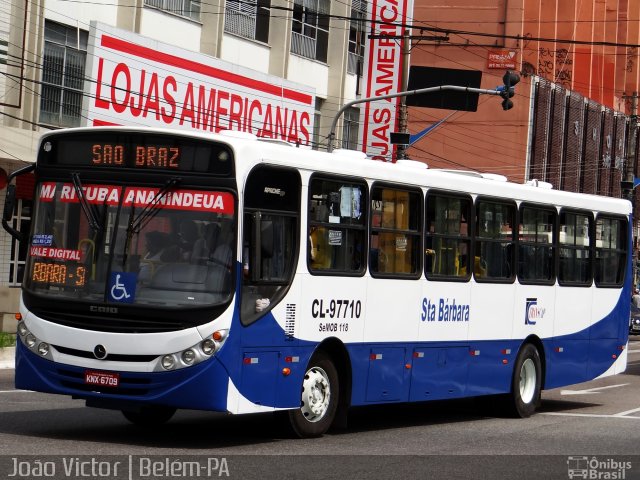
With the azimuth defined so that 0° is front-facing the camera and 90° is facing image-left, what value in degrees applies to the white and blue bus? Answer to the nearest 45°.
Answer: approximately 45°

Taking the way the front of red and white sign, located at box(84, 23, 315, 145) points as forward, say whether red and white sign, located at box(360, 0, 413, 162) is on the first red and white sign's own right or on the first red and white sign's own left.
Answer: on the first red and white sign's own left

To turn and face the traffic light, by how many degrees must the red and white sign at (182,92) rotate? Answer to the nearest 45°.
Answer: approximately 45° to its left

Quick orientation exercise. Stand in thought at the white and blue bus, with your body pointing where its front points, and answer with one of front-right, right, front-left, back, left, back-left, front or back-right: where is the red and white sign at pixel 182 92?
back-right

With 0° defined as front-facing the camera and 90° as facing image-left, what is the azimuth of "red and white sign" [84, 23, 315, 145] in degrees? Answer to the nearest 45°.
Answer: approximately 315°

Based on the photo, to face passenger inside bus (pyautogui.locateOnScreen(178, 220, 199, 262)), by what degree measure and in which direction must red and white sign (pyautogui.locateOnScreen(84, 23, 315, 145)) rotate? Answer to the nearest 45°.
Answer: approximately 45° to its right

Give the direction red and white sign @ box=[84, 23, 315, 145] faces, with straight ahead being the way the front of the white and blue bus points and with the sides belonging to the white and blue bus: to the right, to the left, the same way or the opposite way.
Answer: to the left

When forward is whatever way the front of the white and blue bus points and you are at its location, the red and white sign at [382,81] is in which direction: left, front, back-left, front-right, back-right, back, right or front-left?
back-right
